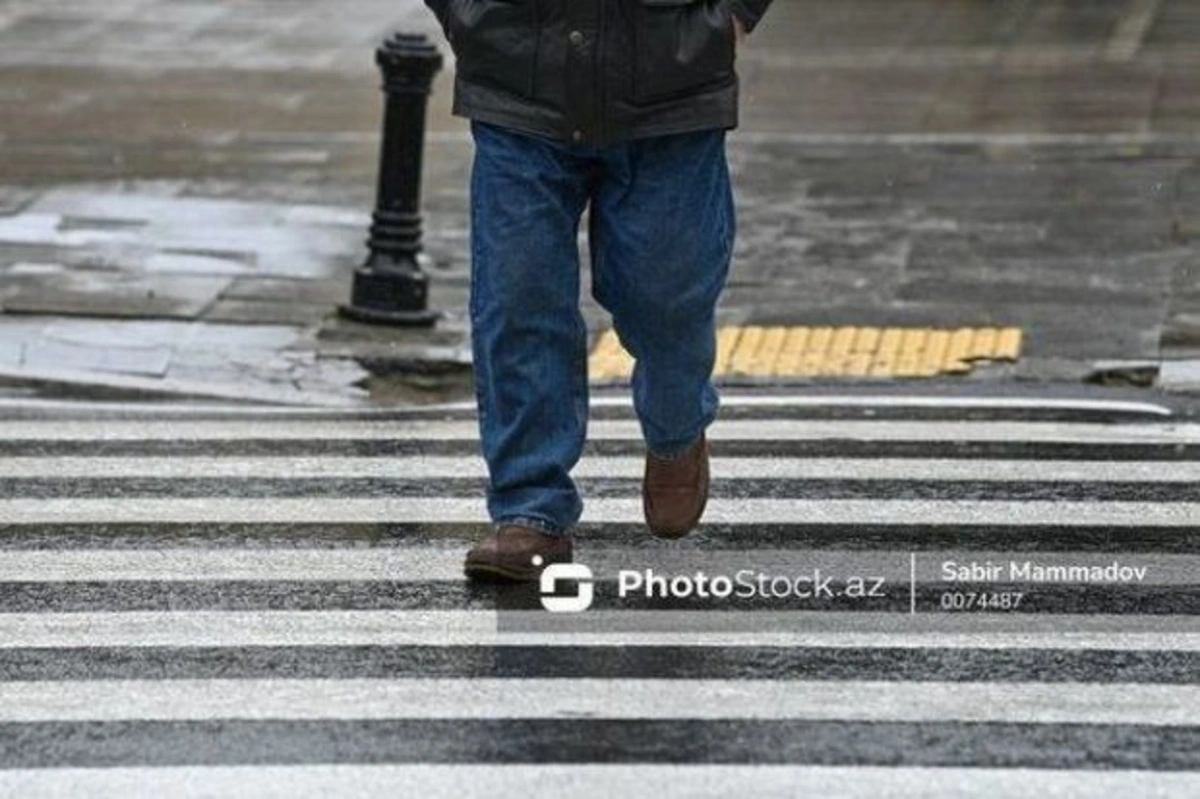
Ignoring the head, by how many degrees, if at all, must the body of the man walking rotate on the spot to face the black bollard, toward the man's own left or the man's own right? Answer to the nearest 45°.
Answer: approximately 180°

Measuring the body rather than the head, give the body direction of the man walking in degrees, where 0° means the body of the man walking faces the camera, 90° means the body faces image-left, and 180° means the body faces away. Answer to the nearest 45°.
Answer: approximately 0°
